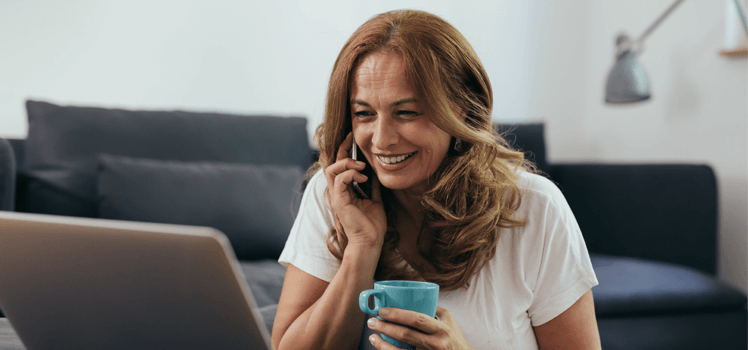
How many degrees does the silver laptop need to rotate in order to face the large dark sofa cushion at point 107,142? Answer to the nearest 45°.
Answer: approximately 45° to its left

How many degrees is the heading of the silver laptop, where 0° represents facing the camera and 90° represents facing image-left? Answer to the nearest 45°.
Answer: approximately 225°

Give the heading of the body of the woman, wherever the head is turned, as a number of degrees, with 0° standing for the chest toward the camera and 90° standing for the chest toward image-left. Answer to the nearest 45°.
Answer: approximately 45°

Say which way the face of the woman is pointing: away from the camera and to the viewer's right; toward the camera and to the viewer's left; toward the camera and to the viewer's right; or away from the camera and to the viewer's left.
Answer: toward the camera and to the viewer's left

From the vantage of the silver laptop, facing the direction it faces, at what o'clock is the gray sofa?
The gray sofa is roughly at 11 o'clock from the silver laptop.

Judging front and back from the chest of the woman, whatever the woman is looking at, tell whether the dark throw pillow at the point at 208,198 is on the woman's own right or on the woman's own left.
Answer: on the woman's own right

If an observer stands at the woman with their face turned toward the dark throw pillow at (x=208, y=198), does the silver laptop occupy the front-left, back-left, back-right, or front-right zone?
back-left

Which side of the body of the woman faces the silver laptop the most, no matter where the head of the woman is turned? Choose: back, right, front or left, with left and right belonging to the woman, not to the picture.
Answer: front
